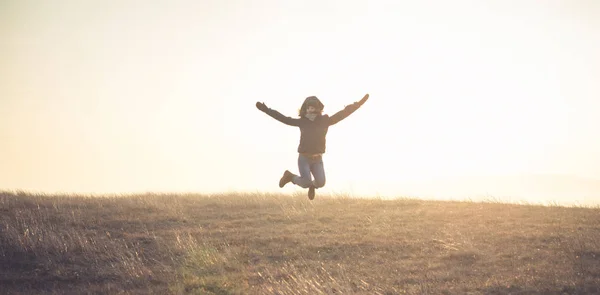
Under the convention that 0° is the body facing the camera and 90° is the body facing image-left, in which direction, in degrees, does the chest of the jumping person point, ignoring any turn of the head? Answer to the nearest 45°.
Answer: approximately 0°
